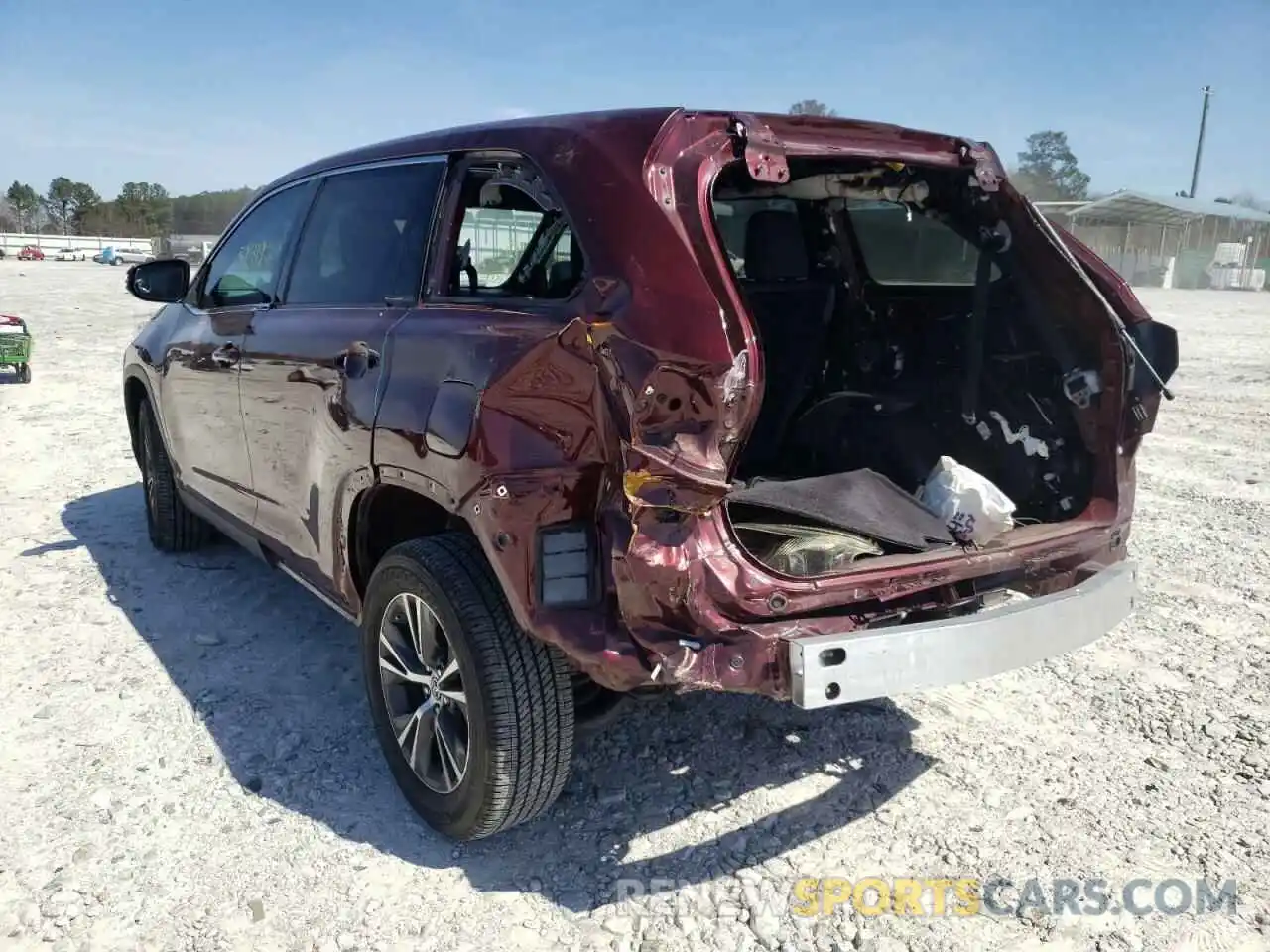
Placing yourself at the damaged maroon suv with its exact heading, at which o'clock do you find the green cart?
The green cart is roughly at 12 o'clock from the damaged maroon suv.

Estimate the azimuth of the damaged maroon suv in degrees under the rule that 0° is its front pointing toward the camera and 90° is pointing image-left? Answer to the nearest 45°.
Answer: approximately 135°
